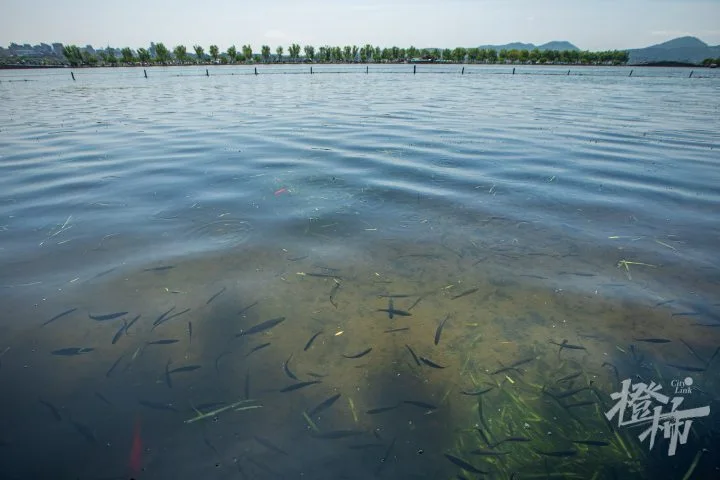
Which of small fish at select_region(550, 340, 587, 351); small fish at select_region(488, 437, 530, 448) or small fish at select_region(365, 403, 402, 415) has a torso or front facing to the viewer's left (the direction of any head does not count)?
small fish at select_region(365, 403, 402, 415)

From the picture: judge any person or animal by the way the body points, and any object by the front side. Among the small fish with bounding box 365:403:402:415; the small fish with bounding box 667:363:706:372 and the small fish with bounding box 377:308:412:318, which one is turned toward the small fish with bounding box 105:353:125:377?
the small fish with bounding box 365:403:402:415

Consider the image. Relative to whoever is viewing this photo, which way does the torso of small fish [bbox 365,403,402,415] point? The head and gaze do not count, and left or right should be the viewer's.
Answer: facing to the left of the viewer

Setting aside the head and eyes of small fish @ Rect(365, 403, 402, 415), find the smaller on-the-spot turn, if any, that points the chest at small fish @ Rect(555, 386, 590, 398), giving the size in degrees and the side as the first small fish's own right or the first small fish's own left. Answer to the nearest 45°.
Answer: approximately 180°

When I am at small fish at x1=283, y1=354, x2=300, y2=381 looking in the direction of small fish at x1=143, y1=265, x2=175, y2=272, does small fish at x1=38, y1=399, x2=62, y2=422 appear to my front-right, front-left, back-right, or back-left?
front-left

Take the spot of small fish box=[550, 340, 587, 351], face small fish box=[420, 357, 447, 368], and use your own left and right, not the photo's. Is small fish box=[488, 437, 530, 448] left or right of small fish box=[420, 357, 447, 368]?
left
